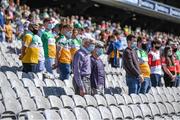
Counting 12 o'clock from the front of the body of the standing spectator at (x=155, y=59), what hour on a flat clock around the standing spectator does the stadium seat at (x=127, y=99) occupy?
The stadium seat is roughly at 2 o'clock from the standing spectator.

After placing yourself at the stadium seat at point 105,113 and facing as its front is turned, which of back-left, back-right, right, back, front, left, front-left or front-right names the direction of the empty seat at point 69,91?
back

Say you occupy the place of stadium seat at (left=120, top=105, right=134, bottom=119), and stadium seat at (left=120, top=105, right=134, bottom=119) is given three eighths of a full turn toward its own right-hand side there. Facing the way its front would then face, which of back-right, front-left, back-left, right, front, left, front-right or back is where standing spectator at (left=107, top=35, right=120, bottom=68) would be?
right

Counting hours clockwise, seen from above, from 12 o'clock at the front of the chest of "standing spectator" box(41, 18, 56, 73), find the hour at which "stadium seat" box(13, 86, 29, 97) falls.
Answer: The stadium seat is roughly at 2 o'clock from the standing spectator.

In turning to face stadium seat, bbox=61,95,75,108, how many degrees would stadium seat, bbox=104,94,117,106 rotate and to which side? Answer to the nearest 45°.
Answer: approximately 90° to its right
